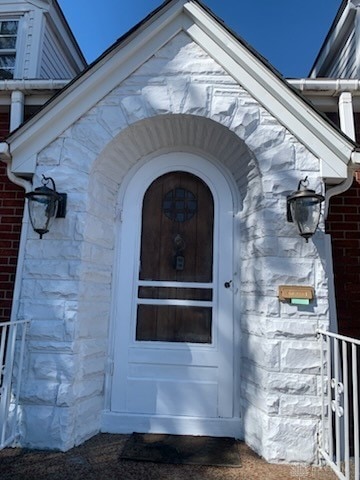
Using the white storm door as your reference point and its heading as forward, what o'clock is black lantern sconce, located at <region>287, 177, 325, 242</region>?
The black lantern sconce is roughly at 10 o'clock from the white storm door.

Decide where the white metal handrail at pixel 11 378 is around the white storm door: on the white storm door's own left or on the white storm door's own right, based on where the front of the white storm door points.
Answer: on the white storm door's own right

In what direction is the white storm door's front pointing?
toward the camera

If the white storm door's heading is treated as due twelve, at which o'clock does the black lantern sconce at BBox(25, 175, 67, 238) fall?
The black lantern sconce is roughly at 2 o'clock from the white storm door.
